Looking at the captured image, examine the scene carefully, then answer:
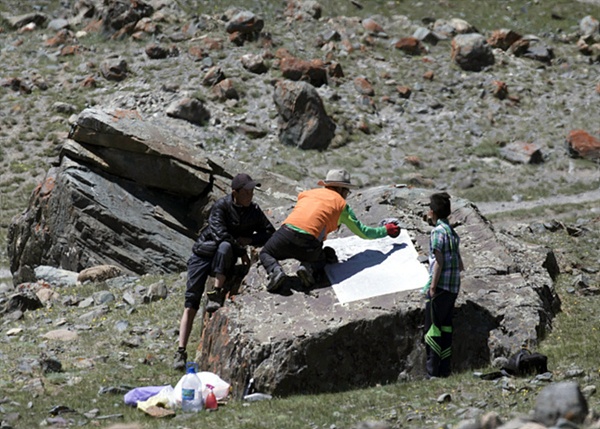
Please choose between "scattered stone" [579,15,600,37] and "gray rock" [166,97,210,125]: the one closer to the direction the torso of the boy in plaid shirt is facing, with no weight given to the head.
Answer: the gray rock

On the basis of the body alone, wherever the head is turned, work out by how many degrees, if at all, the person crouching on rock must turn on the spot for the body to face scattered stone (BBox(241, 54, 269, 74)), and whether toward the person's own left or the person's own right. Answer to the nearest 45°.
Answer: approximately 45° to the person's own left

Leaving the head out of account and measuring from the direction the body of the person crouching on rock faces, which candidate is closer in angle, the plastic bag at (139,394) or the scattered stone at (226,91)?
the scattered stone

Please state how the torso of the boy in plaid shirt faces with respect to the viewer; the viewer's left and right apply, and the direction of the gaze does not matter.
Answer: facing away from the viewer and to the left of the viewer

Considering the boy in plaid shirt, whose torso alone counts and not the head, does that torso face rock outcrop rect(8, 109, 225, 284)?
yes

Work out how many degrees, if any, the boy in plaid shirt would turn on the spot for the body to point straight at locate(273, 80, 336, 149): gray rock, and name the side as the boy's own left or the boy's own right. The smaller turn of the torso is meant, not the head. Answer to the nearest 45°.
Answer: approximately 45° to the boy's own right

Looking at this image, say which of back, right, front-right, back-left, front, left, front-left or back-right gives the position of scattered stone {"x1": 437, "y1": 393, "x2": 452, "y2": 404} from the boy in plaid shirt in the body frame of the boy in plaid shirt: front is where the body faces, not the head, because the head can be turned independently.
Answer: back-left

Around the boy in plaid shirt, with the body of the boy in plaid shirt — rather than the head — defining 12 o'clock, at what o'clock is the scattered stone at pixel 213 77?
The scattered stone is roughly at 1 o'clock from the boy in plaid shirt.

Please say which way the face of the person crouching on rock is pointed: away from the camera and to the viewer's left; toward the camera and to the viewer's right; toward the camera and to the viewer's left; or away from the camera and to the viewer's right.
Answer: away from the camera and to the viewer's right

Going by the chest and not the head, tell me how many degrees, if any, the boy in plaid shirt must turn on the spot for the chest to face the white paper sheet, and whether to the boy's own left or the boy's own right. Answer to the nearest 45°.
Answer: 0° — they already face it

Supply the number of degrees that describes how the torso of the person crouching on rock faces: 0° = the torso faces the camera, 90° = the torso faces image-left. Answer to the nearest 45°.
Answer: approximately 225°
